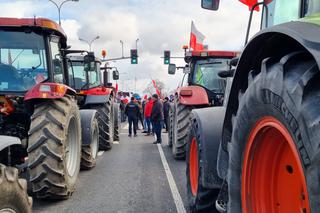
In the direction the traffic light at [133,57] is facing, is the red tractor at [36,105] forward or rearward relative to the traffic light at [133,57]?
forward

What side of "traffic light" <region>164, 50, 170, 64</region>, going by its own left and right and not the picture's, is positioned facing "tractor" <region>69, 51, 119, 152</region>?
front

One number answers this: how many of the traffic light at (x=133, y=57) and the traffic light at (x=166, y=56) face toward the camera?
2

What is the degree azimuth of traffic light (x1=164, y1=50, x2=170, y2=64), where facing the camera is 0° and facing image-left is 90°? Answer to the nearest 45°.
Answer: approximately 0°

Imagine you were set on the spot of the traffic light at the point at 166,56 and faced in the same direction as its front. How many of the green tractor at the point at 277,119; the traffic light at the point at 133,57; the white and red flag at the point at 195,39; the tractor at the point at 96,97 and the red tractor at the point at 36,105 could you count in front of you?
4

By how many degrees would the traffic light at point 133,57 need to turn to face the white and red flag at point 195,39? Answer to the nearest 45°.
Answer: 0° — it already faces it

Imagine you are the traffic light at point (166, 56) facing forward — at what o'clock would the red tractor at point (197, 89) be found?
The red tractor is roughly at 12 o'clock from the traffic light.

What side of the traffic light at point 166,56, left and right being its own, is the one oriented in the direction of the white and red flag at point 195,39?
front

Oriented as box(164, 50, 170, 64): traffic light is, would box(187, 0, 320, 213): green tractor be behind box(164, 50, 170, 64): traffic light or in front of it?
in front

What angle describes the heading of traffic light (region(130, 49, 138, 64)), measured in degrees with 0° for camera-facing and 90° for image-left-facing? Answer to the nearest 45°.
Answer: approximately 0°

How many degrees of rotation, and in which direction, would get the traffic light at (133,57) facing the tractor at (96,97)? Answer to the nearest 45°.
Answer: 0° — it already faces it

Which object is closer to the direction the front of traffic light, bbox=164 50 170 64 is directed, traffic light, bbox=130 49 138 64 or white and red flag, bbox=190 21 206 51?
the white and red flag

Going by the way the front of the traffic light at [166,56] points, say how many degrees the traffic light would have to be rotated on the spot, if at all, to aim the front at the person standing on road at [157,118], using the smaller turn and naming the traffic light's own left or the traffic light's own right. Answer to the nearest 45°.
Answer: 0° — it already faces them

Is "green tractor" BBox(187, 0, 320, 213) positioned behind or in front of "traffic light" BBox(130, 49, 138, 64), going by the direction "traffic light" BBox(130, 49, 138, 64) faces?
in front
